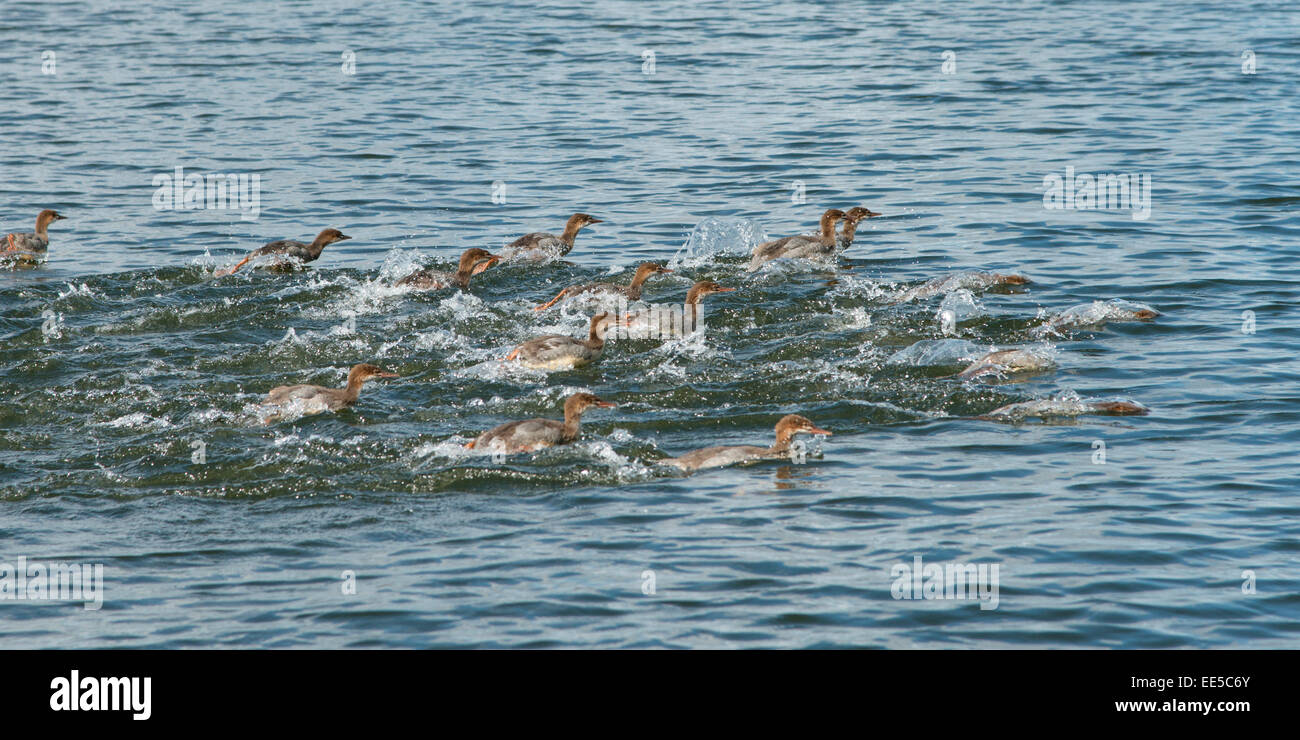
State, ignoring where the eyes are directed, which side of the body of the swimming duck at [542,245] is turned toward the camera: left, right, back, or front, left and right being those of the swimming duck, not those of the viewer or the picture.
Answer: right

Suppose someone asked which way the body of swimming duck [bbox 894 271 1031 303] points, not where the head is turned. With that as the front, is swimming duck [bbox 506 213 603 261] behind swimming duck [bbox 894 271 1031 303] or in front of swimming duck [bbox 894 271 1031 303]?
behind

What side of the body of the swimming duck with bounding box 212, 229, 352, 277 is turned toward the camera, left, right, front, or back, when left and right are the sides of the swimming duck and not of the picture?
right

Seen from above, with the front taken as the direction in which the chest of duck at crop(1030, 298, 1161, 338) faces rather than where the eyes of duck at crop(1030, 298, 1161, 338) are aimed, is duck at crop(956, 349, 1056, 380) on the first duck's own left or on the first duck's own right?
on the first duck's own right

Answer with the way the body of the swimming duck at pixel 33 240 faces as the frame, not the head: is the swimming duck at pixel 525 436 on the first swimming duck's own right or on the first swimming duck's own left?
on the first swimming duck's own right

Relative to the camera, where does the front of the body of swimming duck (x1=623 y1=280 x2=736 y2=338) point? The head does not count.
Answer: to the viewer's right

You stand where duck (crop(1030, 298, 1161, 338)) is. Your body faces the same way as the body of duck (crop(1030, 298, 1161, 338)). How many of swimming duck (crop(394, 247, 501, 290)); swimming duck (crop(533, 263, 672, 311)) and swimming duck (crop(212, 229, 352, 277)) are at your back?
3

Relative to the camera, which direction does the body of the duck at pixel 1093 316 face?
to the viewer's right

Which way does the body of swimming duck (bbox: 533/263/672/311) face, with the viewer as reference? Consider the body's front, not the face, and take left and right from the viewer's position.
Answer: facing to the right of the viewer

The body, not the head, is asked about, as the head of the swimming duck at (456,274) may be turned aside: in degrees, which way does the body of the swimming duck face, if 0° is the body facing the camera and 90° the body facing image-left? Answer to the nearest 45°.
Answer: approximately 270°

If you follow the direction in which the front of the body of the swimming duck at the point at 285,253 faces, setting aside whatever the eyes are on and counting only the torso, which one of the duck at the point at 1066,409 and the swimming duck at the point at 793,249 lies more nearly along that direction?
the swimming duck

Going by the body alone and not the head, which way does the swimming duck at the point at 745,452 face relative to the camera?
to the viewer's right

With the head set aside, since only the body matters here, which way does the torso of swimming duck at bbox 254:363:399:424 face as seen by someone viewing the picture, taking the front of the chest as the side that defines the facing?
to the viewer's right

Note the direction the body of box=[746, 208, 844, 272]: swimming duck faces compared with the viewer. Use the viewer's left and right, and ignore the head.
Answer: facing to the right of the viewer
